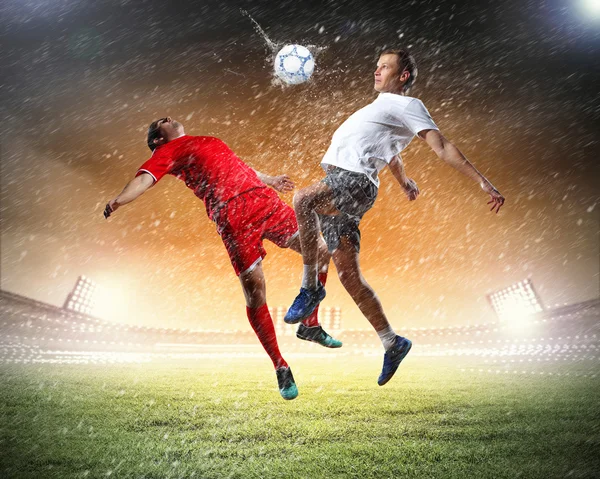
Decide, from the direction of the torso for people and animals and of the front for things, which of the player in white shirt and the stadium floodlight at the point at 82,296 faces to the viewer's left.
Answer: the player in white shirt

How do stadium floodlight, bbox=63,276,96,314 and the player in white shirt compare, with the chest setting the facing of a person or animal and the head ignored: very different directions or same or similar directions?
very different directions

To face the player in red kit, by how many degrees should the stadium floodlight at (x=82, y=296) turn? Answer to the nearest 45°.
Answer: approximately 45° to its right

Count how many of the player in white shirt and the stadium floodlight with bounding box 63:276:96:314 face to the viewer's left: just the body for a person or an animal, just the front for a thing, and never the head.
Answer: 1

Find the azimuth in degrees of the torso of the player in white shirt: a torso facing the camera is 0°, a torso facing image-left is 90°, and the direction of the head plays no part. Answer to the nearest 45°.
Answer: approximately 90°

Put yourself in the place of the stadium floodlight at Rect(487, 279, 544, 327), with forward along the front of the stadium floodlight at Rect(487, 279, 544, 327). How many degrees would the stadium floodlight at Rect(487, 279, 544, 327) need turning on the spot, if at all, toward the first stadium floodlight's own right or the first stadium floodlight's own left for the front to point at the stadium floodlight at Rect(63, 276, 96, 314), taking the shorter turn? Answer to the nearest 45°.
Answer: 0° — it already faces it
